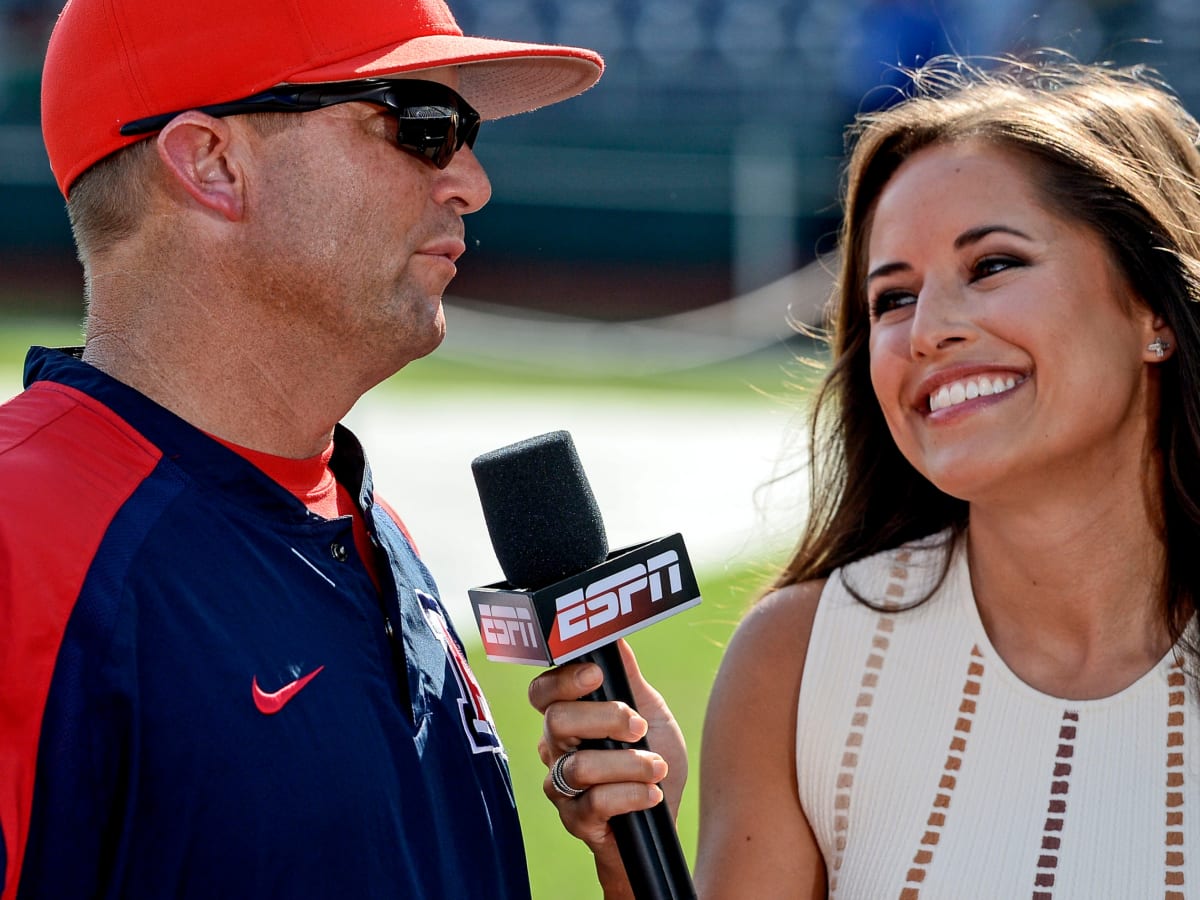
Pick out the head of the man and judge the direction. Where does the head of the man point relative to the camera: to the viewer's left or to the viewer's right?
to the viewer's right

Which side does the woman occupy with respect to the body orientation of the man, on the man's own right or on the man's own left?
on the man's own left

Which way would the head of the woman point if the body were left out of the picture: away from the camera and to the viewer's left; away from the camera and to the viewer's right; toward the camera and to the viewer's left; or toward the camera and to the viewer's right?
toward the camera and to the viewer's left
